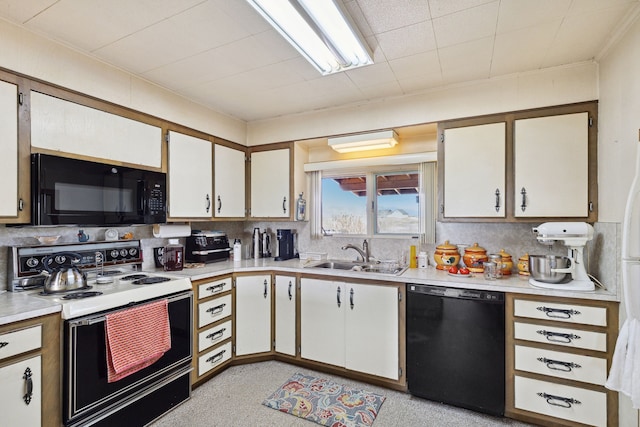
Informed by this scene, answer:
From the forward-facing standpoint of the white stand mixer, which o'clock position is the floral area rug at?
The floral area rug is roughly at 11 o'clock from the white stand mixer.

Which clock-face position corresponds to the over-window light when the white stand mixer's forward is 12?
The over-window light is roughly at 12 o'clock from the white stand mixer.

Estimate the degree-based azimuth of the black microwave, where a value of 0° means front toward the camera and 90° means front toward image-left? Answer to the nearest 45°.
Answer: approximately 315°

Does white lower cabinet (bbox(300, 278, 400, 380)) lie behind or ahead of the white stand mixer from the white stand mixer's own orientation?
ahead

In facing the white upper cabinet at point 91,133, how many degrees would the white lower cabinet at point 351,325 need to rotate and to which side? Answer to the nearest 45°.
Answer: approximately 45° to its right

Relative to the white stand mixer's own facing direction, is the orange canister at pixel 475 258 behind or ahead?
ahead

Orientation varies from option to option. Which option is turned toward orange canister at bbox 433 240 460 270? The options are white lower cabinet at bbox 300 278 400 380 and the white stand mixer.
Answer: the white stand mixer

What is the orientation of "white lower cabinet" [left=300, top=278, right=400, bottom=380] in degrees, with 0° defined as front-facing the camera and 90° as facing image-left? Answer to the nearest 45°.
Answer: approximately 45°

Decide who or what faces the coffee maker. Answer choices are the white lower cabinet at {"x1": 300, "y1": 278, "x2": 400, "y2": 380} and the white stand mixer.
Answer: the white stand mixer

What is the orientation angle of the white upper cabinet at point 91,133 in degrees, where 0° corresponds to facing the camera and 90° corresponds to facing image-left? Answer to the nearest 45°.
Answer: approximately 315°

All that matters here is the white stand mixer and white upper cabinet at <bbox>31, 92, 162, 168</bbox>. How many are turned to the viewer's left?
1

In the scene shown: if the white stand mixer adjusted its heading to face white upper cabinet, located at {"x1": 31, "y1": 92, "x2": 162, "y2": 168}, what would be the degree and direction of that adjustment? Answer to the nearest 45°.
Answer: approximately 45° to its left

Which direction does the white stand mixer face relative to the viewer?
to the viewer's left

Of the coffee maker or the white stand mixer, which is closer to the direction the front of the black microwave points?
the white stand mixer
